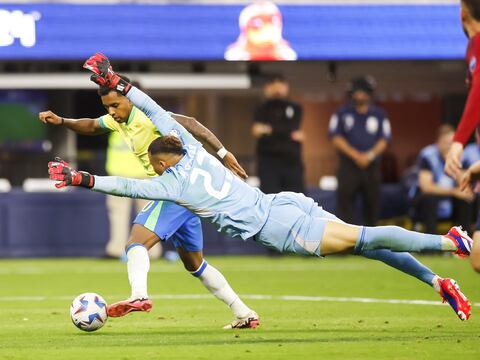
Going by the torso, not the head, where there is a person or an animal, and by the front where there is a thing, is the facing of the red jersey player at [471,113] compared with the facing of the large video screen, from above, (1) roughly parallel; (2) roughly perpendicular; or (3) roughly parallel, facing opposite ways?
roughly perpendicular

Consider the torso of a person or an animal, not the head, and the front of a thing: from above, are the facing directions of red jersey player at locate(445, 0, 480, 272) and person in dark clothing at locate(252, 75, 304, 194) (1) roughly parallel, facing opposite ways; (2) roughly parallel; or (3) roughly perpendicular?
roughly perpendicular

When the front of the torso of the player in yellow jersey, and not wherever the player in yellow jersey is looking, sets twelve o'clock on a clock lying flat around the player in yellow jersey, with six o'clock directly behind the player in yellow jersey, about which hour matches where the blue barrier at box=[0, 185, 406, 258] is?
The blue barrier is roughly at 4 o'clock from the player in yellow jersey.

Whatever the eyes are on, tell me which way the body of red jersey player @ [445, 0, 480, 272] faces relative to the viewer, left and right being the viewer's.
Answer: facing to the left of the viewer

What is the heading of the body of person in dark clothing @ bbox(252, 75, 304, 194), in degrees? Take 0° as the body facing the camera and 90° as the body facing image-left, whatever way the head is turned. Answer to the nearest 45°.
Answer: approximately 0°

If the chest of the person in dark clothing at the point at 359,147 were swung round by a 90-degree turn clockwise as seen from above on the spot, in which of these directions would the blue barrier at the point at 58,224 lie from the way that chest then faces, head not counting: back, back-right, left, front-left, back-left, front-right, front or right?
front

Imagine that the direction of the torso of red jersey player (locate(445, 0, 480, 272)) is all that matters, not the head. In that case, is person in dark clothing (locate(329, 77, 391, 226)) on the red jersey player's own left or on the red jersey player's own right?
on the red jersey player's own right

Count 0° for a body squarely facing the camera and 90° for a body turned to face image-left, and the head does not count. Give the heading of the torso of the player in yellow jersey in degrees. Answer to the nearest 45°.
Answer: approximately 45°

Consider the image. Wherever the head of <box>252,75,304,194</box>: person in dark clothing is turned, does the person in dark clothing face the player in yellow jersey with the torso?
yes
